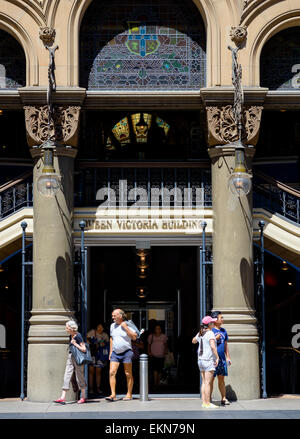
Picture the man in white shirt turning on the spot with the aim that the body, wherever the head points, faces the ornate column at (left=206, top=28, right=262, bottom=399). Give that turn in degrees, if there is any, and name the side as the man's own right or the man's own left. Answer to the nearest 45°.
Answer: approximately 135° to the man's own left

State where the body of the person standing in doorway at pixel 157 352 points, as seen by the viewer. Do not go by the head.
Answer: toward the camera

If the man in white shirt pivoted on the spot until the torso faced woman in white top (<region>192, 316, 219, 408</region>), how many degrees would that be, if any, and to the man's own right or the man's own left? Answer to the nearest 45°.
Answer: approximately 90° to the man's own left

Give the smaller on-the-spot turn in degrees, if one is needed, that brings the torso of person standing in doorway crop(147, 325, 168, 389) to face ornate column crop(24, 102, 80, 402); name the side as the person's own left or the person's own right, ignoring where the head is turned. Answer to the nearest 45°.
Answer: approximately 45° to the person's own right

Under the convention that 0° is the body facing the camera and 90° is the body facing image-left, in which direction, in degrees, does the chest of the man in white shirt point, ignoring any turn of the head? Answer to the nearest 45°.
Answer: approximately 45°

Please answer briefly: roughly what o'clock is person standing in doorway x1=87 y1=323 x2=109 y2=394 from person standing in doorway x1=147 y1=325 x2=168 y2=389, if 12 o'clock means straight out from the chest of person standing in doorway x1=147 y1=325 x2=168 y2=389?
person standing in doorway x1=87 y1=323 x2=109 y2=394 is roughly at 2 o'clock from person standing in doorway x1=147 y1=325 x2=168 y2=389.

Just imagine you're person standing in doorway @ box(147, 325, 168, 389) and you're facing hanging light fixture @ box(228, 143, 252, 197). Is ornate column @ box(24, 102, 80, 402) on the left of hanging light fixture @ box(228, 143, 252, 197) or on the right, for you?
right

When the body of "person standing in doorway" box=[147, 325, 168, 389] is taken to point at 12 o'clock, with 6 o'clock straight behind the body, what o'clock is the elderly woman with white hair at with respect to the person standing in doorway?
The elderly woman with white hair is roughly at 1 o'clock from the person standing in doorway.

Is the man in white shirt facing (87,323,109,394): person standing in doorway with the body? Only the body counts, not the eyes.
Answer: no
